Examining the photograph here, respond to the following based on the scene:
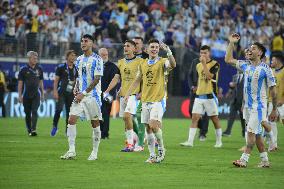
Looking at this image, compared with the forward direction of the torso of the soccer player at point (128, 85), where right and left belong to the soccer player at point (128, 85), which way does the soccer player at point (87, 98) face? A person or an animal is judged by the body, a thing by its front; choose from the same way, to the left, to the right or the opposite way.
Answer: the same way

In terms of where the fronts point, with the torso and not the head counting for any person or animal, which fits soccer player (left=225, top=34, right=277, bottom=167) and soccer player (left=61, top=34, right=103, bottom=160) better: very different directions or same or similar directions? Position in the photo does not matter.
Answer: same or similar directions

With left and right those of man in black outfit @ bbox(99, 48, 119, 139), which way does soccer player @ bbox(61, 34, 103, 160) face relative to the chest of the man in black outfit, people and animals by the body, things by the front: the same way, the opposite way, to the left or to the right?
the same way

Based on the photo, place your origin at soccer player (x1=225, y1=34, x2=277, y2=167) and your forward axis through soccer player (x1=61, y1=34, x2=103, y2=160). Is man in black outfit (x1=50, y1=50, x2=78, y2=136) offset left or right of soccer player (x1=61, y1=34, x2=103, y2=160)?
right

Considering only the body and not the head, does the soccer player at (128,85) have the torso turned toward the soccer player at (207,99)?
no

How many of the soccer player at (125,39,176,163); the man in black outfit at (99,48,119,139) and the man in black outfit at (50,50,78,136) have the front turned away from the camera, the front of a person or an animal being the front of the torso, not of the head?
0

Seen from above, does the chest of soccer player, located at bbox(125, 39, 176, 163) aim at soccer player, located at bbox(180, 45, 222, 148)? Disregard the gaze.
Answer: no

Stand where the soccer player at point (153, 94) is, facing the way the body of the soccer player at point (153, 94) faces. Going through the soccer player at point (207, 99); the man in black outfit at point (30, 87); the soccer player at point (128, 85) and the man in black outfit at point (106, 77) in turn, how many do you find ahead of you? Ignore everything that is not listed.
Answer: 0

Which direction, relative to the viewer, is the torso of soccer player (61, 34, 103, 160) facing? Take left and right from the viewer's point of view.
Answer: facing the viewer and to the left of the viewer

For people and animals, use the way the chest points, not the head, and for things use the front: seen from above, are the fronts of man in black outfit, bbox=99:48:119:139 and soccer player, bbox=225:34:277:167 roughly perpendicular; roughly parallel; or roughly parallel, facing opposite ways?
roughly parallel

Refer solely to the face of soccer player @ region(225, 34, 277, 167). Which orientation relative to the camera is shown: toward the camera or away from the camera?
toward the camera

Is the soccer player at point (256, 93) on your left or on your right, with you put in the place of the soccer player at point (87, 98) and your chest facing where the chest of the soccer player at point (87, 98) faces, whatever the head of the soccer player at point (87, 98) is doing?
on your left

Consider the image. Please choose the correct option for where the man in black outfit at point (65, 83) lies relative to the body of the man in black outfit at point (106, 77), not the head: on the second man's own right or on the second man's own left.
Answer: on the second man's own right

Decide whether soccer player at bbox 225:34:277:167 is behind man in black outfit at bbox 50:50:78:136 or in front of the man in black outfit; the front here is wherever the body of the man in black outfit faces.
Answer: in front

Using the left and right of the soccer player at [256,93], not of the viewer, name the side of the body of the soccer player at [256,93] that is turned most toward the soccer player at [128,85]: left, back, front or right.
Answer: right

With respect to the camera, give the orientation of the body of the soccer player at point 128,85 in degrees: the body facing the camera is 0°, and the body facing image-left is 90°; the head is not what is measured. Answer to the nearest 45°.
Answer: approximately 45°

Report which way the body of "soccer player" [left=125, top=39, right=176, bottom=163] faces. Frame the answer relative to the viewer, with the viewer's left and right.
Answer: facing the viewer

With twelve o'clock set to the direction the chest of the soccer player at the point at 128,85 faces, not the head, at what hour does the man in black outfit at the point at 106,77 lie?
The man in black outfit is roughly at 4 o'clock from the soccer player.

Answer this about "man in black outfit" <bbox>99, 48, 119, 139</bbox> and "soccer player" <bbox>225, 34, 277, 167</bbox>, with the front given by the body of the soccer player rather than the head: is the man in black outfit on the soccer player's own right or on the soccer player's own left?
on the soccer player's own right
